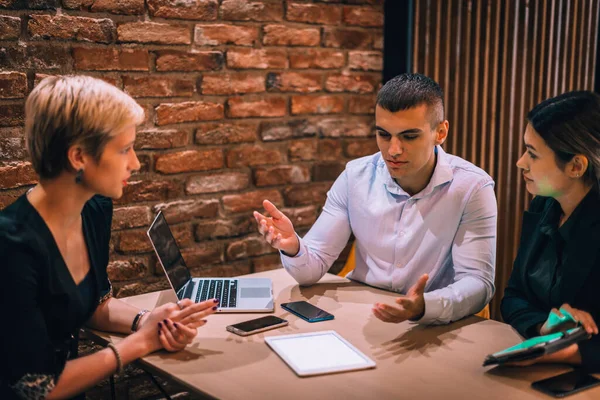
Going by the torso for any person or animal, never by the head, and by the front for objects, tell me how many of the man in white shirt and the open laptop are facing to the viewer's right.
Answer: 1

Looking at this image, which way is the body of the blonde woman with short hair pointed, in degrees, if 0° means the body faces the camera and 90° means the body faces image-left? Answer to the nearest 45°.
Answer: approximately 315°

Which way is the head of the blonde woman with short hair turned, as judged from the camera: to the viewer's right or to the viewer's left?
to the viewer's right

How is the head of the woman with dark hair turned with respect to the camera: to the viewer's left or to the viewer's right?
to the viewer's left

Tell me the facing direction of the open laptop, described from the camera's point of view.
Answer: facing to the right of the viewer

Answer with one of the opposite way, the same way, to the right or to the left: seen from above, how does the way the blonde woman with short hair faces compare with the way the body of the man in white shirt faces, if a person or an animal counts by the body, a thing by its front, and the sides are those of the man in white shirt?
to the left

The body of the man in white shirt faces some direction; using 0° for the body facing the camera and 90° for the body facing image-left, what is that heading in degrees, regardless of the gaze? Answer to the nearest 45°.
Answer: approximately 45°
